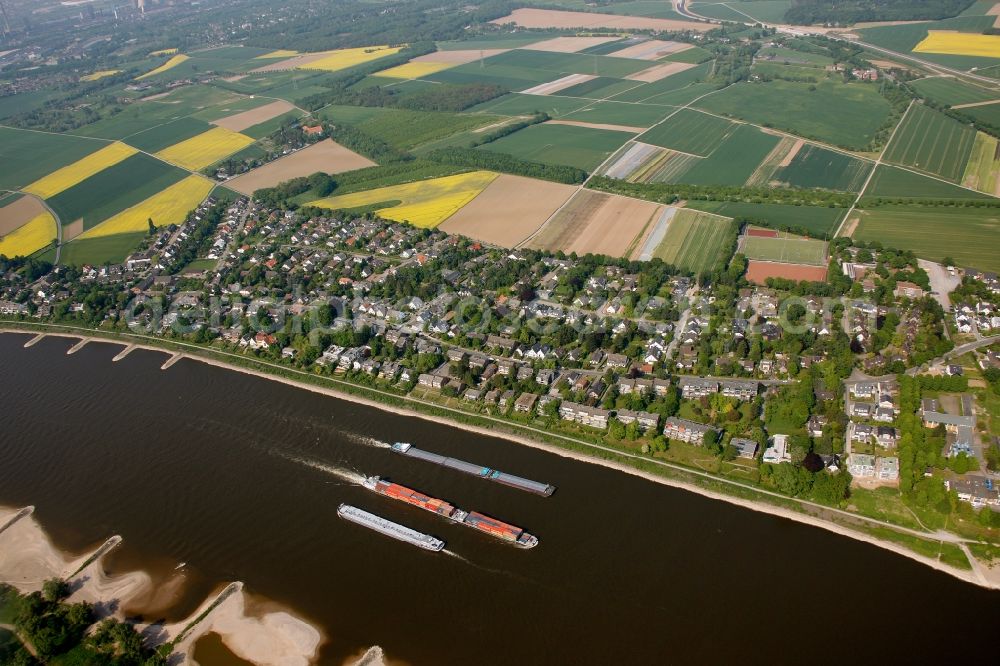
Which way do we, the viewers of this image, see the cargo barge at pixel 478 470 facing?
facing the viewer and to the right of the viewer

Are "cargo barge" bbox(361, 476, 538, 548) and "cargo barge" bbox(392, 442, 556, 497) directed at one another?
no

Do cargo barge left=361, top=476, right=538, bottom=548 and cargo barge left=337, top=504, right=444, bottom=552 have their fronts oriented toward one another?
no

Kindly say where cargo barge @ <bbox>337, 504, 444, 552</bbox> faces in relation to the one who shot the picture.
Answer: facing away from the viewer and to the left of the viewer

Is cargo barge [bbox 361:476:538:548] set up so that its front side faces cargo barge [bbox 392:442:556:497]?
no

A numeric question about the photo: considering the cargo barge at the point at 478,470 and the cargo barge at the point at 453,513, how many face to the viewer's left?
0

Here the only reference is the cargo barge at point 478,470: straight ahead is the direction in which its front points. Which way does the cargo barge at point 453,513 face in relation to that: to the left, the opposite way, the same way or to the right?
the same way

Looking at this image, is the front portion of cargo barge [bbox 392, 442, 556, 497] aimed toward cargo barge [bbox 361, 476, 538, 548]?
no

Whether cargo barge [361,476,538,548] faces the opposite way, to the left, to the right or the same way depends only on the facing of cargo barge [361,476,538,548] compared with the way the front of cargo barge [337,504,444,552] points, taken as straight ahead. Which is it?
the opposite way

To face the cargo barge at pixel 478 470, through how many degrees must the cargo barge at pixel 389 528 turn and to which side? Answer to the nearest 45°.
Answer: approximately 90° to its right

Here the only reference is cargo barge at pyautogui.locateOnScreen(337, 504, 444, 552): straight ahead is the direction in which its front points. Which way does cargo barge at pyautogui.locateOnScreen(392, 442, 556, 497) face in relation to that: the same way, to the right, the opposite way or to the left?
the opposite way

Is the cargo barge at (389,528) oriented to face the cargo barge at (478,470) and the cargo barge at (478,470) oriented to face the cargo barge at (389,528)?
no

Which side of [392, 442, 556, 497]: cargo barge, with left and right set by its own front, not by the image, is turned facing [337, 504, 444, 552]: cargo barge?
right
